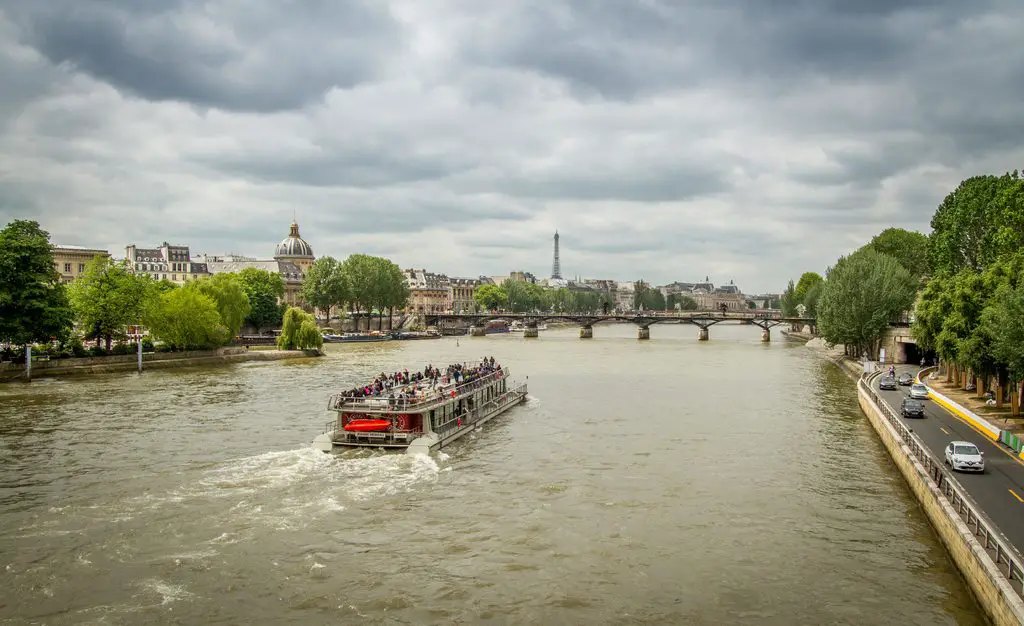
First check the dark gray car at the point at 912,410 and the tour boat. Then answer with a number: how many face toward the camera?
1

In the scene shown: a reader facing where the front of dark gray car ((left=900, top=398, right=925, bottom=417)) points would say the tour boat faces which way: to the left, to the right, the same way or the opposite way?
the opposite way

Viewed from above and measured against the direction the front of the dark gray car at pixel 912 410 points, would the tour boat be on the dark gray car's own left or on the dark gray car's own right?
on the dark gray car's own right

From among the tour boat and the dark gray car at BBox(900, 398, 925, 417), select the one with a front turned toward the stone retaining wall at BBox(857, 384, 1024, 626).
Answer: the dark gray car

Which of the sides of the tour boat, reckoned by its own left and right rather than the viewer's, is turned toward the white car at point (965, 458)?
right

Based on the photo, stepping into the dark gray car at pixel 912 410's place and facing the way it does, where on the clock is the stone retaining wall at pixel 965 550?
The stone retaining wall is roughly at 12 o'clock from the dark gray car.

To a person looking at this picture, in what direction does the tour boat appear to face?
facing away from the viewer and to the right of the viewer

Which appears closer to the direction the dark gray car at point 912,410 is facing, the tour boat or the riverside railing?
the riverside railing
